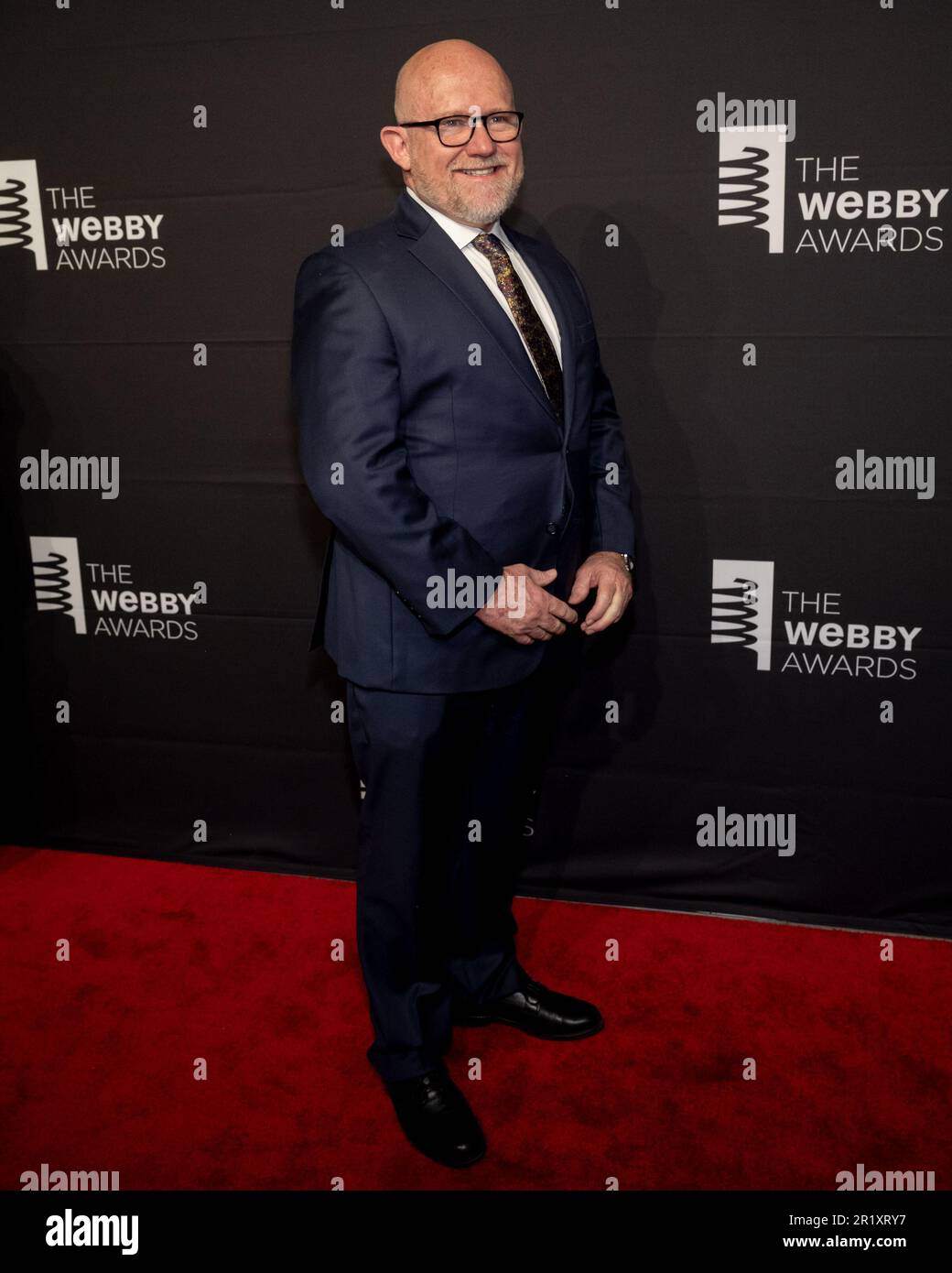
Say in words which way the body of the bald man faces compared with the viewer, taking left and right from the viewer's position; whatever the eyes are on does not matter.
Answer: facing the viewer and to the right of the viewer

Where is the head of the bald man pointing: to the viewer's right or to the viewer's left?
to the viewer's right
